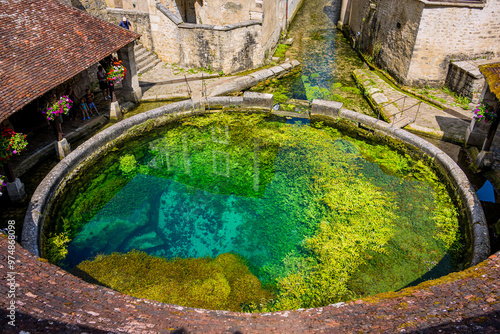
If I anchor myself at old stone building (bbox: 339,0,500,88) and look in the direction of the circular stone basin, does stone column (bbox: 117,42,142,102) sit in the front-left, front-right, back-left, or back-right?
front-right

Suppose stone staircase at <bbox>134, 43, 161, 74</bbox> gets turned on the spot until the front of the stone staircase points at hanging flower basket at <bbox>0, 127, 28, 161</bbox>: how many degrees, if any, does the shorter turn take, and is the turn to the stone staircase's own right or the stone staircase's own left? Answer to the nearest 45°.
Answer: approximately 45° to the stone staircase's own right

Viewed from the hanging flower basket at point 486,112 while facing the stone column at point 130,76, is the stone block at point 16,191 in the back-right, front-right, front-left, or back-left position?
front-left

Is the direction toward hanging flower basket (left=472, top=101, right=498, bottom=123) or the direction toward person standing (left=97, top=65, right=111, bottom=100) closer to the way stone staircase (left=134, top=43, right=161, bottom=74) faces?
the hanging flower basket

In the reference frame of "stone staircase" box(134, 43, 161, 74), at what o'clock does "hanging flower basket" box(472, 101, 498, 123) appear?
The hanging flower basket is roughly at 12 o'clock from the stone staircase.

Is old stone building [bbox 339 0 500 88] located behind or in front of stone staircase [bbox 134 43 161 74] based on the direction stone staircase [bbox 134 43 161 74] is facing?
in front

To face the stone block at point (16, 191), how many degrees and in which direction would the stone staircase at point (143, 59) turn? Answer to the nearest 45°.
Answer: approximately 45° to its right

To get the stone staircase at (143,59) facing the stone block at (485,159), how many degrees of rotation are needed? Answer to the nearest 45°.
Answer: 0° — it already faces it

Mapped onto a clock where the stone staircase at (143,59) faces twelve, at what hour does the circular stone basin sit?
The circular stone basin is roughly at 1 o'clock from the stone staircase.

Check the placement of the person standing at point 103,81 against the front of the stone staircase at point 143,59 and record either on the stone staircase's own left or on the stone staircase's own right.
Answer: on the stone staircase's own right

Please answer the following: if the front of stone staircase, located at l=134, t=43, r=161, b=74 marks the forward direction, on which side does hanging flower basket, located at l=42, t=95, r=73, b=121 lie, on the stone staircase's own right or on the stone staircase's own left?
on the stone staircase's own right

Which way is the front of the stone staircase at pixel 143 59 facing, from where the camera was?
facing the viewer and to the right of the viewer
